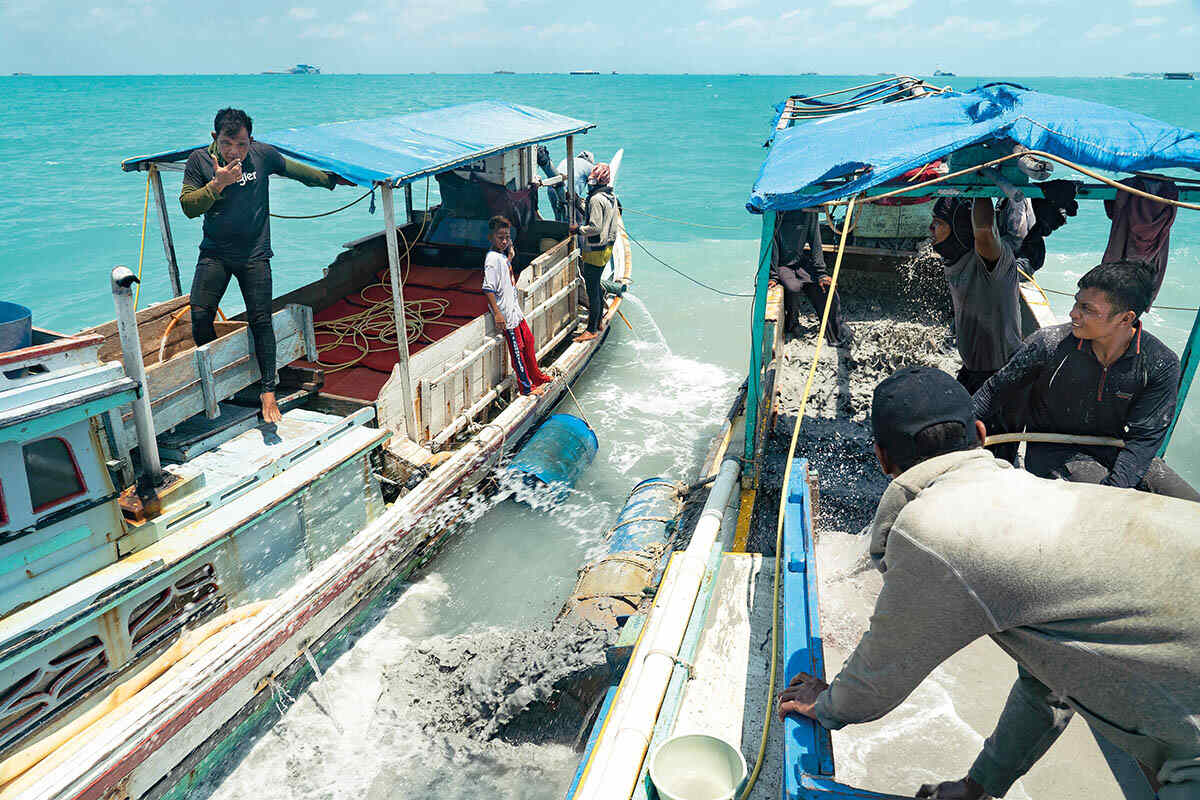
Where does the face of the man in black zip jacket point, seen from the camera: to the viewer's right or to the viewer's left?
to the viewer's left

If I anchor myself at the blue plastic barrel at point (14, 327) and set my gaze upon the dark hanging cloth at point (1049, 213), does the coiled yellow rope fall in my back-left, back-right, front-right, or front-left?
front-left

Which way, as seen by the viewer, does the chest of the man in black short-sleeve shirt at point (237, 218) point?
toward the camera

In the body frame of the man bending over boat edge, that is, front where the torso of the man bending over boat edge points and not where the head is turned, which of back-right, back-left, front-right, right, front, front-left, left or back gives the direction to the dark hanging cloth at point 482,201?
front

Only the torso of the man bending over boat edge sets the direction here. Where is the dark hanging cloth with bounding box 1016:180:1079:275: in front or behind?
in front

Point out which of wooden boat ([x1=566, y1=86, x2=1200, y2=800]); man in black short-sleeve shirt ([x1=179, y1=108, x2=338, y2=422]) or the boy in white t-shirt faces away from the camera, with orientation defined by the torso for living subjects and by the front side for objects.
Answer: the wooden boat

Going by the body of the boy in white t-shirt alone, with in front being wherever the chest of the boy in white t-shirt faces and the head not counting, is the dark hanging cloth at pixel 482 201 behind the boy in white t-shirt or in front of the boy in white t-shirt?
behind

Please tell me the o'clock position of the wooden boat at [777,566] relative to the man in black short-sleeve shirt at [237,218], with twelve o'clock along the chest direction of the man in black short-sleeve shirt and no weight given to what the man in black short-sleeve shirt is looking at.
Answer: The wooden boat is roughly at 11 o'clock from the man in black short-sleeve shirt.

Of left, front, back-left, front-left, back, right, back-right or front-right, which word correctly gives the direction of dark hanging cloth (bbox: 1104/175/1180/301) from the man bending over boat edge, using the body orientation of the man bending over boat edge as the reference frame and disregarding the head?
front-right

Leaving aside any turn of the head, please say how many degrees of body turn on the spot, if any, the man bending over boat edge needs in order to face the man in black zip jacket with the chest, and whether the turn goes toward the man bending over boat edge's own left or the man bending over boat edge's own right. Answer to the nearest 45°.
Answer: approximately 45° to the man bending over boat edge's own right

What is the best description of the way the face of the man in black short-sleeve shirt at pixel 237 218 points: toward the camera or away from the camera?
toward the camera

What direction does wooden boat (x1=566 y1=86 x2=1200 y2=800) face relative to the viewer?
away from the camera

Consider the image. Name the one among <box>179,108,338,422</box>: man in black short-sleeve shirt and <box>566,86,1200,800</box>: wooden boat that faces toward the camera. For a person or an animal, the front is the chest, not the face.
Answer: the man in black short-sleeve shirt

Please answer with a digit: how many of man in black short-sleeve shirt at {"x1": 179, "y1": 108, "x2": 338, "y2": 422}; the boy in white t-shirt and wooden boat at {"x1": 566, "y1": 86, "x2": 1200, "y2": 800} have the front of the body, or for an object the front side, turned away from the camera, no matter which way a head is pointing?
1

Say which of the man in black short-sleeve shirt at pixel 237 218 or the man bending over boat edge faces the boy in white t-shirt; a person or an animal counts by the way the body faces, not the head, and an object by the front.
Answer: the man bending over boat edge

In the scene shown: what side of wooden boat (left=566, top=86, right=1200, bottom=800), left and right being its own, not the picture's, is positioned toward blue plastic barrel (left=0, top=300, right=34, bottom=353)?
left

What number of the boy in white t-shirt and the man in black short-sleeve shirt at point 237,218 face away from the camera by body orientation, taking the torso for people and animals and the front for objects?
0
